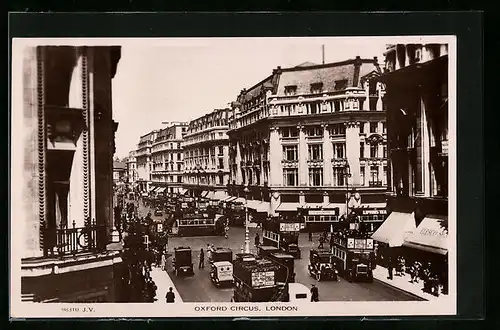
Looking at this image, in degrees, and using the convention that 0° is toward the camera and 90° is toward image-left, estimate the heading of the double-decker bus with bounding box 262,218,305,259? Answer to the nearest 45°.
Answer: approximately 315°
